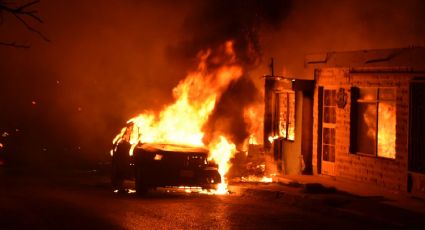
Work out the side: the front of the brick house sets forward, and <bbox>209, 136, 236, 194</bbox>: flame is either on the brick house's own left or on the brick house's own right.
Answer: on the brick house's own right

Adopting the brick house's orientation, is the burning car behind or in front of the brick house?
in front

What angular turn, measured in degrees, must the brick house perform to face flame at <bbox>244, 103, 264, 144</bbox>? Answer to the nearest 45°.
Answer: approximately 90° to its right

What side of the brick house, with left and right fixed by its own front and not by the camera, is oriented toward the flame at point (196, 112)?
right
